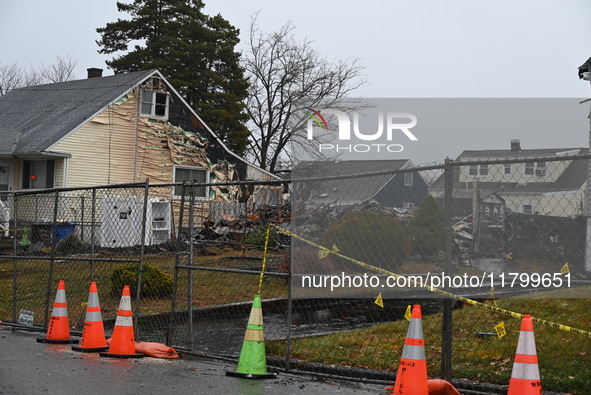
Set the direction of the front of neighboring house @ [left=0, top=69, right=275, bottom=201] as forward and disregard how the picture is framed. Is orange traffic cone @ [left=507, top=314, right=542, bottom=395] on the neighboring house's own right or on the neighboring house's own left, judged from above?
on the neighboring house's own left

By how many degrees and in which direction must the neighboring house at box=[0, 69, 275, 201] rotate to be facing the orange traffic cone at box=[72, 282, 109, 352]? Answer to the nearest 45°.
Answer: approximately 45° to its left

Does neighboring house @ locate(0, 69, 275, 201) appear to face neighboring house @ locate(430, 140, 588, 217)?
no

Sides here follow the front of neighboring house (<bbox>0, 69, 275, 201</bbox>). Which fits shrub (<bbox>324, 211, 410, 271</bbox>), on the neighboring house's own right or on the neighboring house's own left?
on the neighboring house's own left

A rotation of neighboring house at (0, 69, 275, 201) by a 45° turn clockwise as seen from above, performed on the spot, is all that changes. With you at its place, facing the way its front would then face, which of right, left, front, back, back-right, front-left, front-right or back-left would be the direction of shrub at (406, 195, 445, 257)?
left

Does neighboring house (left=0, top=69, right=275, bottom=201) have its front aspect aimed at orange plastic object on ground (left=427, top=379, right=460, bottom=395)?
no

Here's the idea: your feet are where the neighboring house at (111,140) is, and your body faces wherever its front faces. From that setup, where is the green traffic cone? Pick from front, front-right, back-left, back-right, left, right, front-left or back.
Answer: front-left

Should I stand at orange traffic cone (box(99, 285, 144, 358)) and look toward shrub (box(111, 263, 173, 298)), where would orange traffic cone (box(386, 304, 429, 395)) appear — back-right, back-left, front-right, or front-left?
back-right

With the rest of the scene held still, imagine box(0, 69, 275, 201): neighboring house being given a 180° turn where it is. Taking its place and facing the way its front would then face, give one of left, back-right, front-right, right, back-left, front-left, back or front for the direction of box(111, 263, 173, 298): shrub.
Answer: back-right

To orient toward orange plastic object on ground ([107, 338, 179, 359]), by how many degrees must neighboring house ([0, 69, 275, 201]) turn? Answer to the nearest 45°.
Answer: approximately 45° to its left
